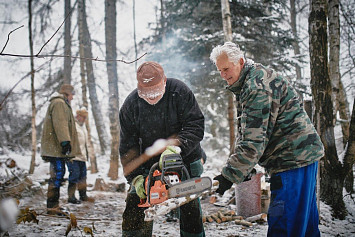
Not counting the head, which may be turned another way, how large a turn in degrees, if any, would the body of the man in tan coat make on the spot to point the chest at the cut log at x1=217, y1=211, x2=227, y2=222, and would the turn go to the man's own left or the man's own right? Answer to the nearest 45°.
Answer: approximately 45° to the man's own right

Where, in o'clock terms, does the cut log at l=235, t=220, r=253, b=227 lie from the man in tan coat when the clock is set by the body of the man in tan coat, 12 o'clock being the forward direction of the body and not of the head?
The cut log is roughly at 1 o'clock from the man in tan coat.

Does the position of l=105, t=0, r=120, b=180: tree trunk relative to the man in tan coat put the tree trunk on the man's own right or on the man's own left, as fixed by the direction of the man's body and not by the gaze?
on the man's own left

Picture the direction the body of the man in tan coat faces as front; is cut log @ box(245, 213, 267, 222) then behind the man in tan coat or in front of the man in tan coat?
in front

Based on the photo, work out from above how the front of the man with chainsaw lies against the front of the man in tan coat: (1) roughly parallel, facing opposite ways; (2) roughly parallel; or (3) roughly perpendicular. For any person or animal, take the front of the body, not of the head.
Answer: roughly perpendicular

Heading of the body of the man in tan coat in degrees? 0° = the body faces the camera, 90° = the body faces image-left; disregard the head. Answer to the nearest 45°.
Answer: approximately 270°

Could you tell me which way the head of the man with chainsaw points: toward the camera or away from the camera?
toward the camera

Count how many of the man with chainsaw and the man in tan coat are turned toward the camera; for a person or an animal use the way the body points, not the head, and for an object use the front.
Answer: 1

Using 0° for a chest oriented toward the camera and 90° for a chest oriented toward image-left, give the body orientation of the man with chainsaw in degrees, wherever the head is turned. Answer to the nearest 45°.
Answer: approximately 0°

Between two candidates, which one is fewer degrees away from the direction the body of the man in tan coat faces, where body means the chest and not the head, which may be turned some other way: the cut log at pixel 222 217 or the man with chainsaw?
the cut log
